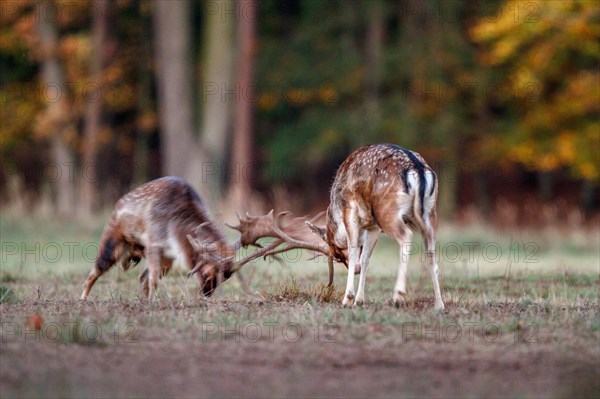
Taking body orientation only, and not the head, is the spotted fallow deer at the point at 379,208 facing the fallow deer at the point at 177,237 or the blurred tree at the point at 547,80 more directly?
the fallow deer

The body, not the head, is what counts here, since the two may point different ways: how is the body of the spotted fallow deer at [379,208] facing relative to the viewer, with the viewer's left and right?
facing away from the viewer and to the left of the viewer

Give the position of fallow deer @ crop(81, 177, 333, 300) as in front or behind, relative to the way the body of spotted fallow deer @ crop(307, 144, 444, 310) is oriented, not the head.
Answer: in front

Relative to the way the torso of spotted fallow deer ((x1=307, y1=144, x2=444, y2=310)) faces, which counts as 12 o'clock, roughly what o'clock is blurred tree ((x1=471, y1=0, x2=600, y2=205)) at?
The blurred tree is roughly at 2 o'clock from the spotted fallow deer.

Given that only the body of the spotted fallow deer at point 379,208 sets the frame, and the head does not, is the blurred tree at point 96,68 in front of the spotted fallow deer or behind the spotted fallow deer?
in front

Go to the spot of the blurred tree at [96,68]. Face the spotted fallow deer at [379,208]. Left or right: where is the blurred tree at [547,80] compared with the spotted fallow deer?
left
